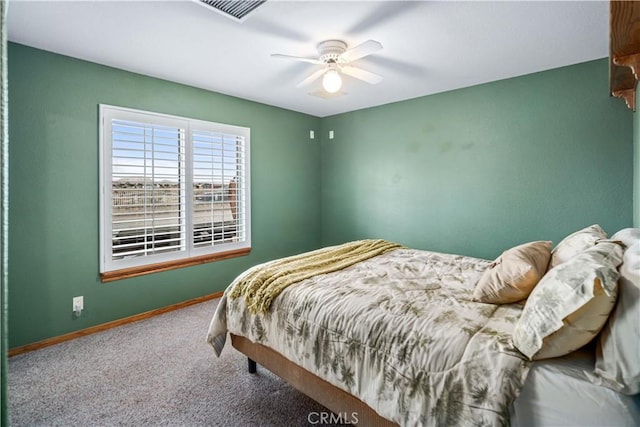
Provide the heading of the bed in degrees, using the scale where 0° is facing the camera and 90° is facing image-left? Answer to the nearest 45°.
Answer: approximately 135°

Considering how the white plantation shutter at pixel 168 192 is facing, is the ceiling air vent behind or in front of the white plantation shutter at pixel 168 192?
in front

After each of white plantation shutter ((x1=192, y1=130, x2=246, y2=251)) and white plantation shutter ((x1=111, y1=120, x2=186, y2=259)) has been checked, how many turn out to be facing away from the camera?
0

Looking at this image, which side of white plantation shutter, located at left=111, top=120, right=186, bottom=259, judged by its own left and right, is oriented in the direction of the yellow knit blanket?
front

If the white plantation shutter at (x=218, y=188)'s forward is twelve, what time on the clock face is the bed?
The bed is roughly at 1 o'clock from the white plantation shutter.

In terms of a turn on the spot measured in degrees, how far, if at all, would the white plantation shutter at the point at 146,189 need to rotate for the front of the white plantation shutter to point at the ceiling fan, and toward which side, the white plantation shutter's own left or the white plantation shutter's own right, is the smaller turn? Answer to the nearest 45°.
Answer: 0° — it already faces it

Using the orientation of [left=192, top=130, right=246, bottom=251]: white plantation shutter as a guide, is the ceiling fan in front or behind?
in front

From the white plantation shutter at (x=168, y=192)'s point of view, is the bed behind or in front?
in front

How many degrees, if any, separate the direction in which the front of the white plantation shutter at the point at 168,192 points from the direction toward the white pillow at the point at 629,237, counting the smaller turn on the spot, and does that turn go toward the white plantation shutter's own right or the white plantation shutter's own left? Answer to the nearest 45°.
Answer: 0° — it already faces it
